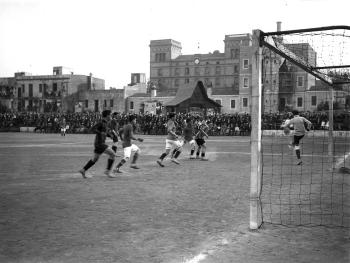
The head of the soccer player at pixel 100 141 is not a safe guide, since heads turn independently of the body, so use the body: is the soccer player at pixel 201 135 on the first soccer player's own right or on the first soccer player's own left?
on the first soccer player's own left

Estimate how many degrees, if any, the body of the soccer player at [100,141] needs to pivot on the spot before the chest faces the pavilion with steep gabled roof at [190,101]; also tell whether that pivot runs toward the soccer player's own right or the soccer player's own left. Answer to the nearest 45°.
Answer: approximately 90° to the soccer player's own left

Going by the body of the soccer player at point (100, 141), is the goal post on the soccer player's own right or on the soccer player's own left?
on the soccer player's own right

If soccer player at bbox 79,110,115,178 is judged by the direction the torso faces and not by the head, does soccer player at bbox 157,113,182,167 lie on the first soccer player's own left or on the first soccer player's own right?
on the first soccer player's own left

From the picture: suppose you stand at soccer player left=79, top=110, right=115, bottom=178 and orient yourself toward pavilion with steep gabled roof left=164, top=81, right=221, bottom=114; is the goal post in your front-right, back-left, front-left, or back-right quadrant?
back-right

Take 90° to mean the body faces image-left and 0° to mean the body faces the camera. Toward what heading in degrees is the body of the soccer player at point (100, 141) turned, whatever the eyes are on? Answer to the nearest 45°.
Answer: approximately 270°
